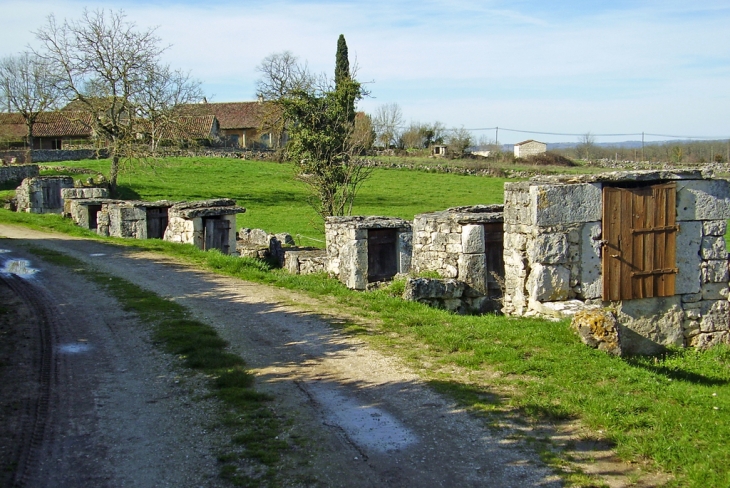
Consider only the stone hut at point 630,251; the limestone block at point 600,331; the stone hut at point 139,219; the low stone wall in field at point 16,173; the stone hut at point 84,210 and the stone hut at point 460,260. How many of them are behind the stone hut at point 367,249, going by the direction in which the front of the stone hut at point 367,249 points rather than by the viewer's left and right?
3

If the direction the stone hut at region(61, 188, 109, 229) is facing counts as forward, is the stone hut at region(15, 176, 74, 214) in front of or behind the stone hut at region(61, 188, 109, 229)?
behind

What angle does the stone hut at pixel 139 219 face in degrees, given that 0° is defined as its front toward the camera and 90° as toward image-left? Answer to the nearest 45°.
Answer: approximately 315°

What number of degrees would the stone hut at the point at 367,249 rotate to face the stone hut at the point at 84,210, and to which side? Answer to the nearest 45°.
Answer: approximately 180°

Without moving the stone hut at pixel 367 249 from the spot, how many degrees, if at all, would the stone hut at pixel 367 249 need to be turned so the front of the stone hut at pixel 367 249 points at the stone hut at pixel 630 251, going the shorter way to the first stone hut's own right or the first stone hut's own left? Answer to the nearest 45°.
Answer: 0° — it already faces it

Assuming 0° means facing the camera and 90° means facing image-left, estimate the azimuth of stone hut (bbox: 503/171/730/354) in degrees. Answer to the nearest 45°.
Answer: approximately 0°

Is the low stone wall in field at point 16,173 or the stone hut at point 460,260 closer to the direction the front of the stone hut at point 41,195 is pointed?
the stone hut at point 460,260
